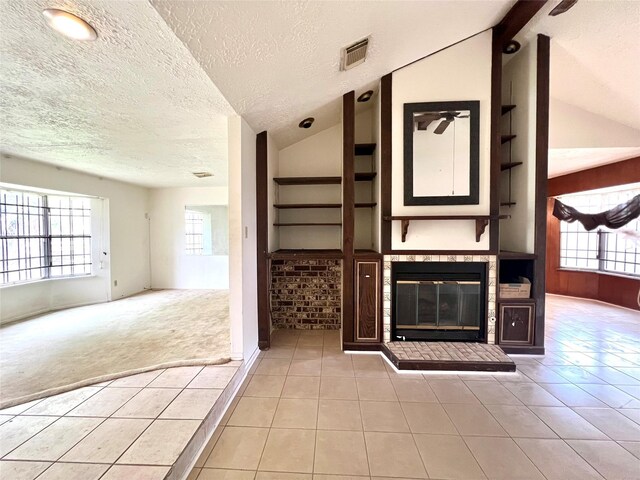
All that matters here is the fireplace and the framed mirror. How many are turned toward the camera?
2

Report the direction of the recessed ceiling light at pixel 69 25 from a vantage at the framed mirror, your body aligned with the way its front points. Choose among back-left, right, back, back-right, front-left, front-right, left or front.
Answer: front-right

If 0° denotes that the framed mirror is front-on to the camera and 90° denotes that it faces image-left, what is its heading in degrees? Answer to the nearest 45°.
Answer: approximately 0°

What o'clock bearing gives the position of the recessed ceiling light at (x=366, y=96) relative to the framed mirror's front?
The recessed ceiling light is roughly at 3 o'clock from the framed mirror.
